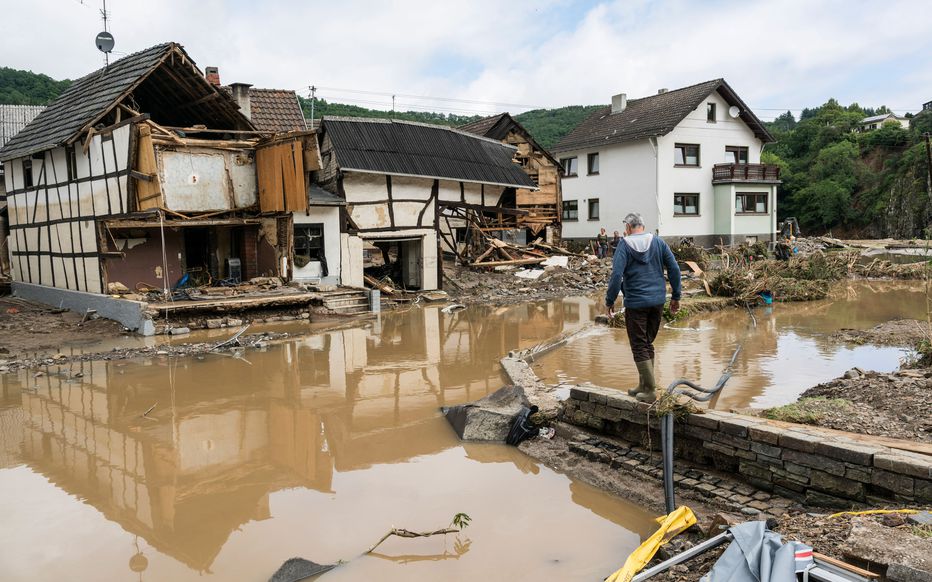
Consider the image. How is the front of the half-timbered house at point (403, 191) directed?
toward the camera

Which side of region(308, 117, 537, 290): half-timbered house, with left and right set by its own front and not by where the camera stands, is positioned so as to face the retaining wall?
front

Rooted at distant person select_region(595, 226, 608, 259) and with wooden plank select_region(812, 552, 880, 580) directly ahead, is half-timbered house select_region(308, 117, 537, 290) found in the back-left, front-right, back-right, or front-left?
front-right

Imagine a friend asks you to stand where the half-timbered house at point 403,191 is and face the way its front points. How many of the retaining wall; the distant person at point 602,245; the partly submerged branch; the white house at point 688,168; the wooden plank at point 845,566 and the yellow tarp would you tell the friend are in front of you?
4

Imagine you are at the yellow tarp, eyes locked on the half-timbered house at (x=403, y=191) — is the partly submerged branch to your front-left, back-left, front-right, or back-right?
front-left

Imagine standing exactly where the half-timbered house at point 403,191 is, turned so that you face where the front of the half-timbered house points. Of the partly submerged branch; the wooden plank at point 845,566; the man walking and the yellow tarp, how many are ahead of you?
4

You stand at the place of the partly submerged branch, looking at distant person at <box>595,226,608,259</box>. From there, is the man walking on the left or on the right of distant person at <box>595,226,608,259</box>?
right

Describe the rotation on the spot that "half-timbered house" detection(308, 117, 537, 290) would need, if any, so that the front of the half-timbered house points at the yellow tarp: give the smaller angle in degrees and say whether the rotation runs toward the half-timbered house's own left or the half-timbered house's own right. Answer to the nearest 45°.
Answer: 0° — it already faces it

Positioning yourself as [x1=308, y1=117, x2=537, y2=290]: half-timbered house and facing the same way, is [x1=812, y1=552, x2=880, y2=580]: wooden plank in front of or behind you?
in front

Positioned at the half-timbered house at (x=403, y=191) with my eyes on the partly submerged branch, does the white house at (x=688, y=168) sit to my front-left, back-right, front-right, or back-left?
back-left

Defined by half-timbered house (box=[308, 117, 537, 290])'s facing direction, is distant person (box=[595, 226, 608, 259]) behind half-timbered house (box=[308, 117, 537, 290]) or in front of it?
behind

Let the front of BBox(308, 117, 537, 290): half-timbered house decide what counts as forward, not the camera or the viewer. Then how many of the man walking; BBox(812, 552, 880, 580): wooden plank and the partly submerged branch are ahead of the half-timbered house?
3

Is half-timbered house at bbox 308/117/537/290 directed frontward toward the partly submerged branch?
yes
